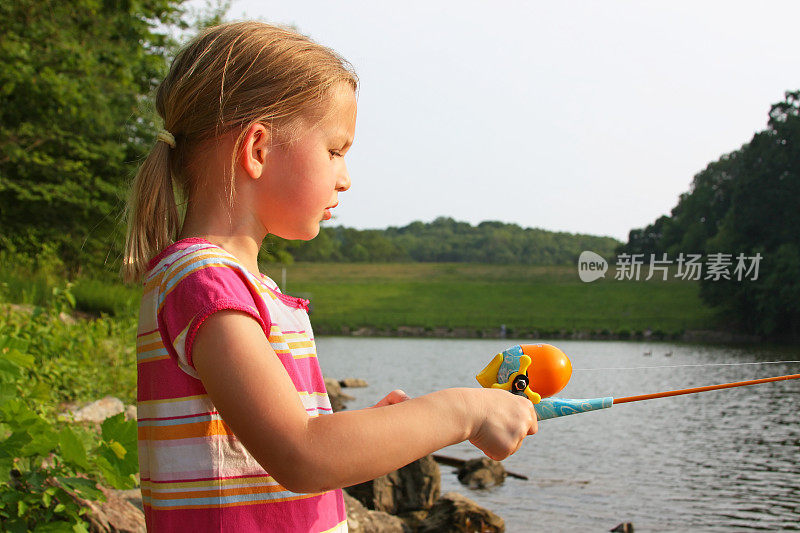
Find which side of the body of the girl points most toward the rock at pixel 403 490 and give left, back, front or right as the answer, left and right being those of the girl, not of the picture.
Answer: left

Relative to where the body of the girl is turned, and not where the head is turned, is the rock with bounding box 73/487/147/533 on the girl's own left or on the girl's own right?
on the girl's own left

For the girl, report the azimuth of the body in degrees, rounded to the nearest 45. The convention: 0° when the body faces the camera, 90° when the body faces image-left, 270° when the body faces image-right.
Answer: approximately 270°

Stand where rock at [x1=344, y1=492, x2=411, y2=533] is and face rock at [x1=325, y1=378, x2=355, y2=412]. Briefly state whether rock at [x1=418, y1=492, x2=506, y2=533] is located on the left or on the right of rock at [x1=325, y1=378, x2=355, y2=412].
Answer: right

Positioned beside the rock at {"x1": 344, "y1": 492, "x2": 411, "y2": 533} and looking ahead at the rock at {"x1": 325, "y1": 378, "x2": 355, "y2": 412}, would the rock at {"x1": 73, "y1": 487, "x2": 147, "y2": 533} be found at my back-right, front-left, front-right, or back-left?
back-left

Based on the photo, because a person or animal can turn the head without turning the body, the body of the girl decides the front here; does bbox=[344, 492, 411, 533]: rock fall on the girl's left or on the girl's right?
on the girl's left

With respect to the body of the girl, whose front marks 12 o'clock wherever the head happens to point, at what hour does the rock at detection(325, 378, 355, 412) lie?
The rock is roughly at 9 o'clock from the girl.

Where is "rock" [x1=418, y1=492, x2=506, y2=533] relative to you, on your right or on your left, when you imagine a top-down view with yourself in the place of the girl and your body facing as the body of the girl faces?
on your left

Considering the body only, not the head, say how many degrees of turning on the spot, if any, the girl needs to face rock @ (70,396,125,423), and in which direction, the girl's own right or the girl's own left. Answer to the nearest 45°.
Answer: approximately 90° to the girl's own left
